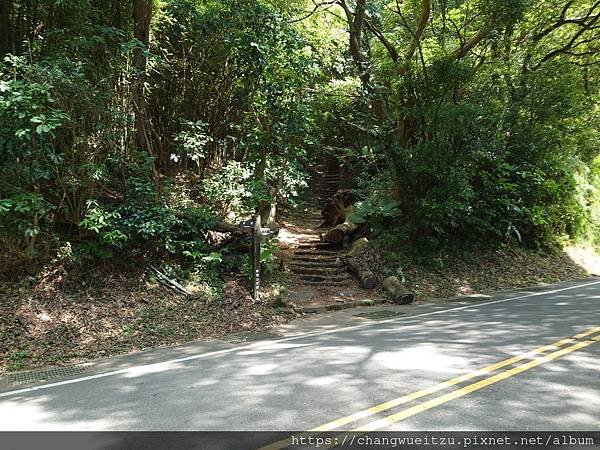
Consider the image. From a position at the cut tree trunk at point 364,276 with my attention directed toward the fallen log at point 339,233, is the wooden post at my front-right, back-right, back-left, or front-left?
back-left

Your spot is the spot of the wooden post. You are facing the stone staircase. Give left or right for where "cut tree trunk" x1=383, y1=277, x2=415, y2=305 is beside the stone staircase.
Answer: right

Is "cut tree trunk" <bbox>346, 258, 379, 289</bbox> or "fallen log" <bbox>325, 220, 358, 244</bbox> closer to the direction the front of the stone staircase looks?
the cut tree trunk

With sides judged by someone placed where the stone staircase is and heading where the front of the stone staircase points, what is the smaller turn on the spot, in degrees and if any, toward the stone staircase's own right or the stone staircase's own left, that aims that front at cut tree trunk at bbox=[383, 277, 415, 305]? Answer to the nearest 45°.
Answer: approximately 45° to the stone staircase's own left

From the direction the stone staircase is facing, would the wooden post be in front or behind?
in front

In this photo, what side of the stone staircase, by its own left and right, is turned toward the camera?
front

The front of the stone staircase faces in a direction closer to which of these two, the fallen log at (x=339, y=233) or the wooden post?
the wooden post
